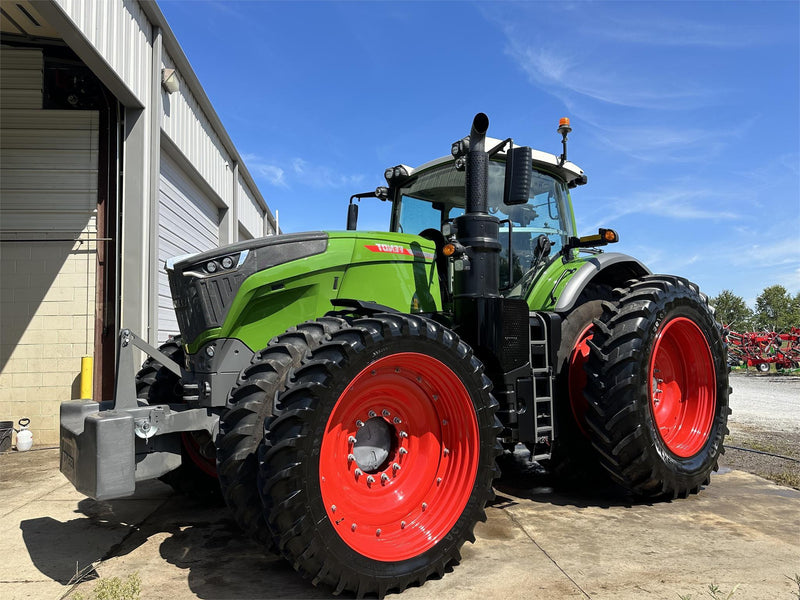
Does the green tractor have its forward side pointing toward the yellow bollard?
no

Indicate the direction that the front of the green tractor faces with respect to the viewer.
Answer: facing the viewer and to the left of the viewer
